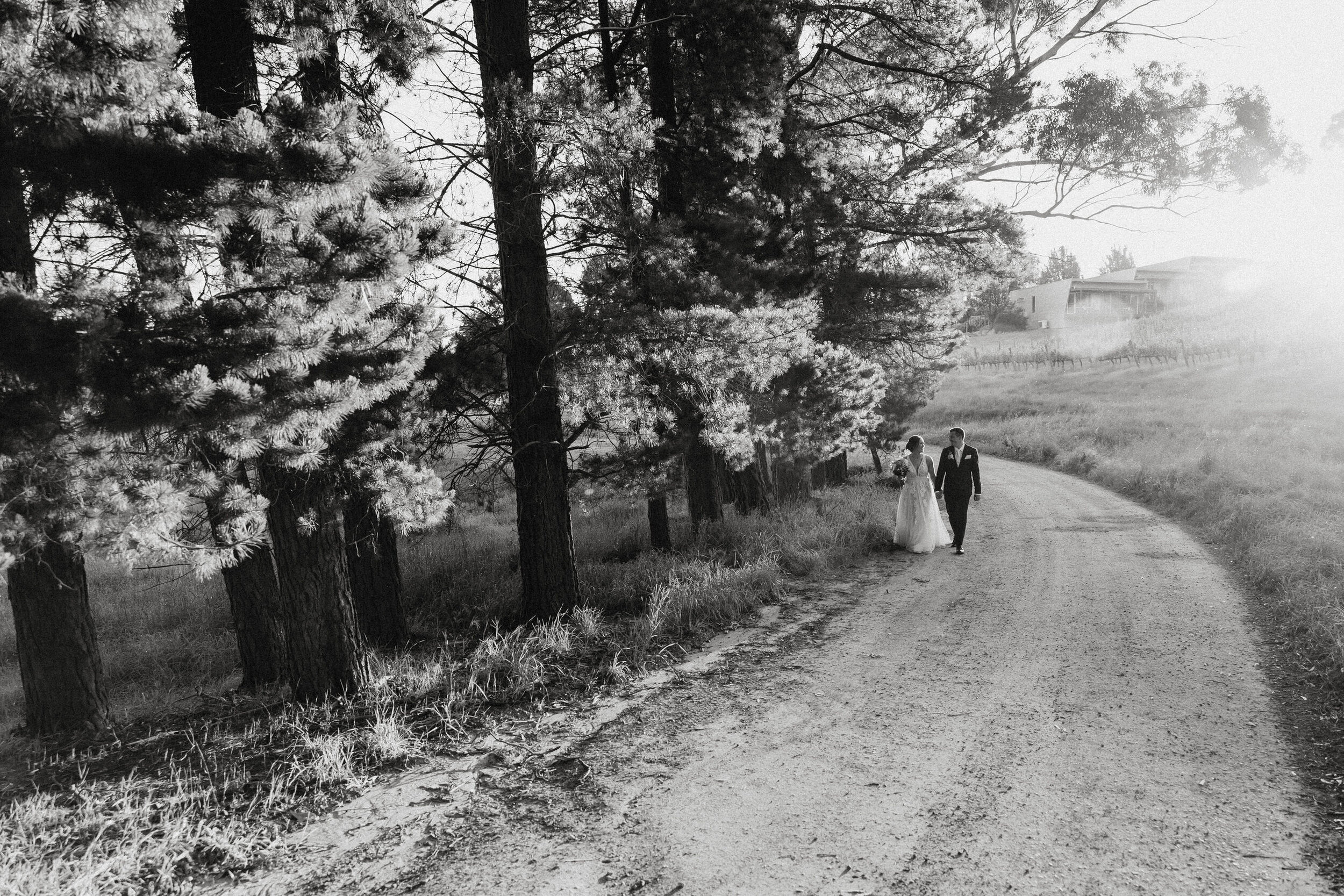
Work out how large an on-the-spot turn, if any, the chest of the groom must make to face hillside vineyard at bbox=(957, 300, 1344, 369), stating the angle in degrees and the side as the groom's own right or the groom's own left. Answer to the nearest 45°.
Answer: approximately 180°

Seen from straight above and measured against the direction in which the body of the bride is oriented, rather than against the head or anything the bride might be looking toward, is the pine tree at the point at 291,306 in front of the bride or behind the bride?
in front

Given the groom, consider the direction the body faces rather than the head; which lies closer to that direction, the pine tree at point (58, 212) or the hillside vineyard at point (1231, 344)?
the pine tree

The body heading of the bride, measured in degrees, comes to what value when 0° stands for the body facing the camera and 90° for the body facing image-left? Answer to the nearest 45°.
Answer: approximately 0°

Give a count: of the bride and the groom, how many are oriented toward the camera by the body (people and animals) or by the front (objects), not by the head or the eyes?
2
